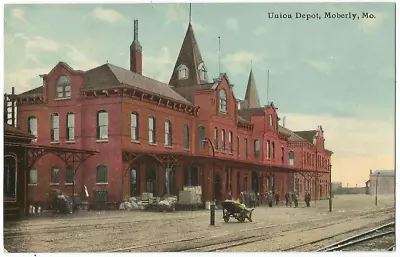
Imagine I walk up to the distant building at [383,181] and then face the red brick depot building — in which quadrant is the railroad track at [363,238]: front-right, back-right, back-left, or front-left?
front-left

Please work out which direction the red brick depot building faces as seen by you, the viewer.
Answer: facing the viewer and to the right of the viewer

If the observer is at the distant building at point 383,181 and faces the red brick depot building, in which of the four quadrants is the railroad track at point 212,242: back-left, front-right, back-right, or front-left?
front-left

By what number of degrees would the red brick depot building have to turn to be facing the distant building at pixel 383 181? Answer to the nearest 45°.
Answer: approximately 45° to its left
